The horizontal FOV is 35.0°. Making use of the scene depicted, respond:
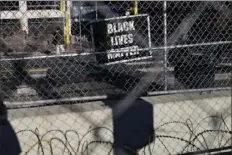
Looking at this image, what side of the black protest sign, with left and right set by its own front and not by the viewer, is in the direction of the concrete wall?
front

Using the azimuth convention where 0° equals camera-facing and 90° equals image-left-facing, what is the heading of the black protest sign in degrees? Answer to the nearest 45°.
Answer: approximately 0°
